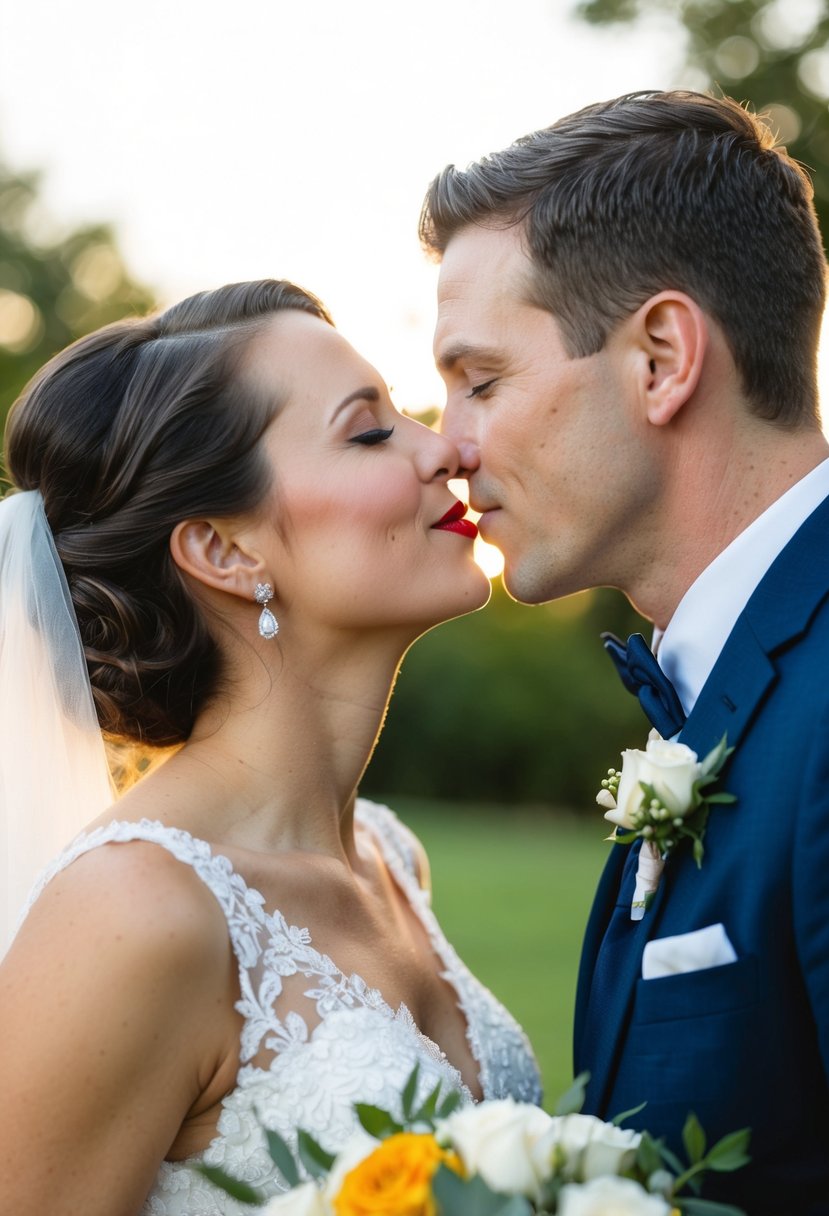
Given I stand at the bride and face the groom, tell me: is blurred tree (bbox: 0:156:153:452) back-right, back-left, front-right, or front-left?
back-left

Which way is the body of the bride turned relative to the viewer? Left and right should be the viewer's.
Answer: facing the viewer and to the right of the viewer

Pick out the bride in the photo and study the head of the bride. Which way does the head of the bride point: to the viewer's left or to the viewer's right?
to the viewer's right

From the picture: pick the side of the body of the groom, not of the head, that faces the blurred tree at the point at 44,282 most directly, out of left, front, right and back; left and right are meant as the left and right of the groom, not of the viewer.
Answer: right

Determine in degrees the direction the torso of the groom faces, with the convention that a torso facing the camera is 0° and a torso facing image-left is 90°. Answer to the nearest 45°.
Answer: approximately 90°

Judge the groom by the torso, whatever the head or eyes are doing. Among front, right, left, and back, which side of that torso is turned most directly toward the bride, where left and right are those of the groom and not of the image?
front

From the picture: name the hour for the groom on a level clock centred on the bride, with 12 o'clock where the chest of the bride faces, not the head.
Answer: The groom is roughly at 11 o'clock from the bride.

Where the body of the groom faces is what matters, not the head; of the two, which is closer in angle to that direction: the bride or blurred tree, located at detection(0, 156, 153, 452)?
the bride

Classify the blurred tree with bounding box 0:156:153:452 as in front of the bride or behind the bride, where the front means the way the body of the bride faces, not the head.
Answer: behind

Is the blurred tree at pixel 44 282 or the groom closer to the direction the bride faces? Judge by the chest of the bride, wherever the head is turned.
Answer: the groom

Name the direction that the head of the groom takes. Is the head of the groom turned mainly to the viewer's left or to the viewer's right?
to the viewer's left
